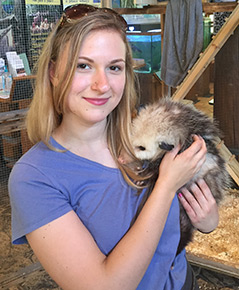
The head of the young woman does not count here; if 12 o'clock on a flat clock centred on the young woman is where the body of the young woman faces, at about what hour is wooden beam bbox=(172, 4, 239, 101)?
The wooden beam is roughly at 8 o'clock from the young woman.

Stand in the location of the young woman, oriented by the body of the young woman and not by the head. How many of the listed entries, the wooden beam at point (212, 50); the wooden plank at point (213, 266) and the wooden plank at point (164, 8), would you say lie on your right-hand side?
0

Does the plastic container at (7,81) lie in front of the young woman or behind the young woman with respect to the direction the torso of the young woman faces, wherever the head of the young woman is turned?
behind

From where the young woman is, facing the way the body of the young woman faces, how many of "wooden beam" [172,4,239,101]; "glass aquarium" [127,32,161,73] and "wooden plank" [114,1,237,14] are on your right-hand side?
0

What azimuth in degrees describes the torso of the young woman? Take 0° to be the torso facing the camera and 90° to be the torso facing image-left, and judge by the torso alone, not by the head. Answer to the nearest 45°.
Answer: approximately 315°

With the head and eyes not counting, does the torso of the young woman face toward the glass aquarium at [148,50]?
no

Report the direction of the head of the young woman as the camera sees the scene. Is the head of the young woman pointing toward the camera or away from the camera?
toward the camera

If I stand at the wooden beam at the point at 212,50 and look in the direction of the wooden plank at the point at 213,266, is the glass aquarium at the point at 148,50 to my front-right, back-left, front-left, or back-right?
back-right

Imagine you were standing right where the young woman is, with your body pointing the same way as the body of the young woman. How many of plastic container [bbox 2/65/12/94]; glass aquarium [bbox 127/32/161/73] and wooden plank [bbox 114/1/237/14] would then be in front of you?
0

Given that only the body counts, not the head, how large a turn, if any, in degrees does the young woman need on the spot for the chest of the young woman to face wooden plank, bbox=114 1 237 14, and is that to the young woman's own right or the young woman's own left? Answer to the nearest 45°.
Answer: approximately 135° to the young woman's own left

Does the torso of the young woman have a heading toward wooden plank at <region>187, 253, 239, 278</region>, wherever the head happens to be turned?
no

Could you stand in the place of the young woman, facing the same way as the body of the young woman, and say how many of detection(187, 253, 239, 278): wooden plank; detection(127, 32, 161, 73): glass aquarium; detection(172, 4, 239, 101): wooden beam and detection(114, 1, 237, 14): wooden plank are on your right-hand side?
0

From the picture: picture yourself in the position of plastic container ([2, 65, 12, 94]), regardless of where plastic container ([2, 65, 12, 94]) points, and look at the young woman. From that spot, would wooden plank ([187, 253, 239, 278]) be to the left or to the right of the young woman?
left
